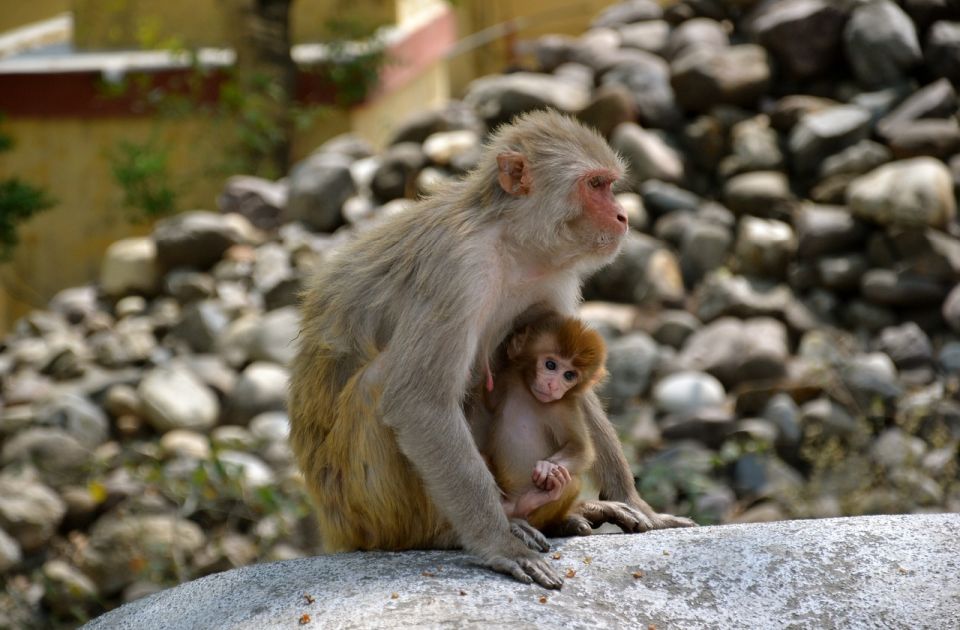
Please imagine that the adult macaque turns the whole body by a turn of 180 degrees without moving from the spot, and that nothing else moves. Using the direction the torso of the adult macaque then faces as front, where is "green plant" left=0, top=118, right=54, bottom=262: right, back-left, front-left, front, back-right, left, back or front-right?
front-right

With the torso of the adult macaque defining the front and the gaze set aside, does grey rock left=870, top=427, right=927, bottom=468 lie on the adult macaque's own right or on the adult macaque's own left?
on the adult macaque's own left

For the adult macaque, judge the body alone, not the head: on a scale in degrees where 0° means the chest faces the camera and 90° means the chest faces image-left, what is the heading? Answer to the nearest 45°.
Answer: approximately 270°

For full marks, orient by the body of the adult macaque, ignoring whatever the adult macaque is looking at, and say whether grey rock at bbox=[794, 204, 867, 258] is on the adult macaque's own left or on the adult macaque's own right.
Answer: on the adult macaque's own left

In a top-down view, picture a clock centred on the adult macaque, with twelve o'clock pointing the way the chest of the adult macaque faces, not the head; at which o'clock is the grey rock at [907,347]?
The grey rock is roughly at 10 o'clock from the adult macaque.

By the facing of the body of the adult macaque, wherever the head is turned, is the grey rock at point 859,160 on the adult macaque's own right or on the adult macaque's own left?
on the adult macaque's own left

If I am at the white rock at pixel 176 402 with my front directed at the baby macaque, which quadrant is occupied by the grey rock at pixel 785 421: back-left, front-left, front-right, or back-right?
front-left

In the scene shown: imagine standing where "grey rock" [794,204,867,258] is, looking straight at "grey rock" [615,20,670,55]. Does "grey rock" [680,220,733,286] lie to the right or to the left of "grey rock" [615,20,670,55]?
left

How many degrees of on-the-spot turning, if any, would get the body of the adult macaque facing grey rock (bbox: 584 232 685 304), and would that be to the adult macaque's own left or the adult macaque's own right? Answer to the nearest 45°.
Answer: approximately 90° to the adult macaque's own left

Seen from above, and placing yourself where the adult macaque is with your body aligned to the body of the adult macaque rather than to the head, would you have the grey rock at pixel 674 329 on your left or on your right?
on your left

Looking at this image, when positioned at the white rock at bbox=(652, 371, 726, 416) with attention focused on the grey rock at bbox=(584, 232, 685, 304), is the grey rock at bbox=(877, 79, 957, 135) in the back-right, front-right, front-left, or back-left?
front-right

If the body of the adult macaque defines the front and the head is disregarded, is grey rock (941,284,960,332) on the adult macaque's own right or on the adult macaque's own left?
on the adult macaque's own left

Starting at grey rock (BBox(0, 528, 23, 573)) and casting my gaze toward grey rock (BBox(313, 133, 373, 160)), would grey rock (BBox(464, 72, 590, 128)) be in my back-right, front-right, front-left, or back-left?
front-right
